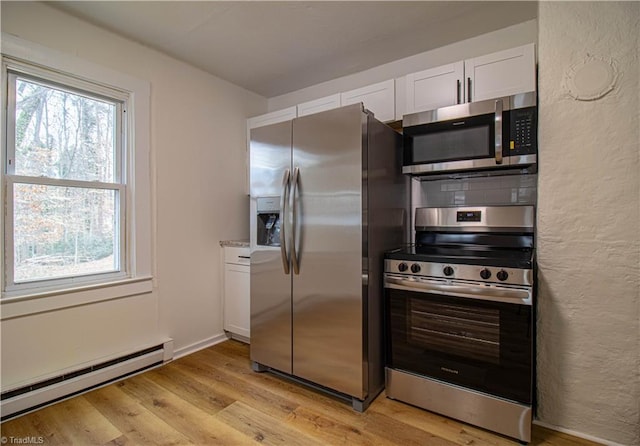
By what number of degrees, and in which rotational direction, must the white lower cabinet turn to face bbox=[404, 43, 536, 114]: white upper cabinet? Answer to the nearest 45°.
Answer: approximately 90° to its left

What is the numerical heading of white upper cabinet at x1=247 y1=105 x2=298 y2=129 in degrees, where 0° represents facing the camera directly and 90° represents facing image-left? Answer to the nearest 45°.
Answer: approximately 45°

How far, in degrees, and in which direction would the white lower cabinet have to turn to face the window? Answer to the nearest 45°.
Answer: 0° — it already faces it

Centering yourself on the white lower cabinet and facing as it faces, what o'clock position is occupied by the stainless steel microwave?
The stainless steel microwave is roughly at 9 o'clock from the white lower cabinet.

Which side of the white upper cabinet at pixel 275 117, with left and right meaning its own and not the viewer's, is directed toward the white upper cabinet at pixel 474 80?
left

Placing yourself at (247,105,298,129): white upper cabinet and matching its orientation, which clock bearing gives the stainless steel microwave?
The stainless steel microwave is roughly at 9 o'clock from the white upper cabinet.

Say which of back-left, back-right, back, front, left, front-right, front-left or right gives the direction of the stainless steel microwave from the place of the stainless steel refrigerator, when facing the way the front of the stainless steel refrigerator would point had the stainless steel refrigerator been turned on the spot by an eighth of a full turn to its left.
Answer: left

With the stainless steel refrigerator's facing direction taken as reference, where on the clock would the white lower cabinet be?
The white lower cabinet is roughly at 3 o'clock from the stainless steel refrigerator.
